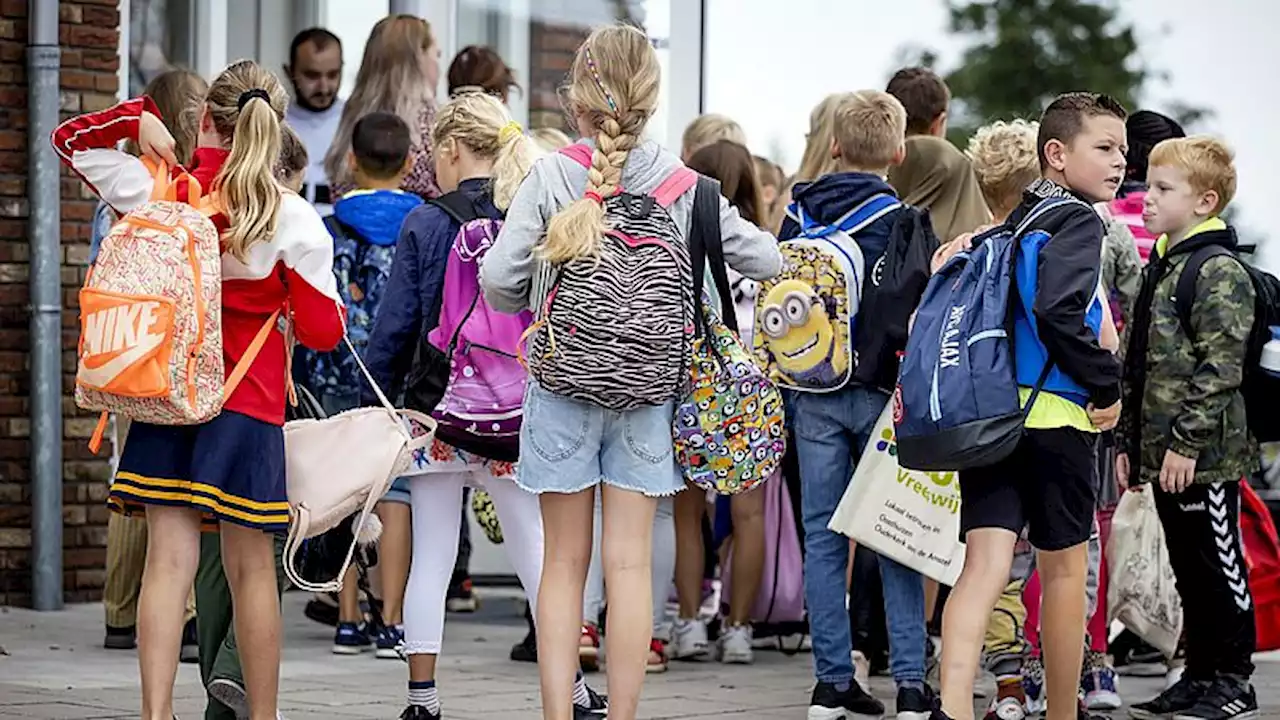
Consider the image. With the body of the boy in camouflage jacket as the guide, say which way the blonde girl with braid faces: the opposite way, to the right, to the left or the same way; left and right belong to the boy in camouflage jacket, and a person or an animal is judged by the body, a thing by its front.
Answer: to the right

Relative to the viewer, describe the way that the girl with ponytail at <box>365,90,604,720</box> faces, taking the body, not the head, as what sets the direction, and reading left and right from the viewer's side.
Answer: facing away from the viewer and to the left of the viewer

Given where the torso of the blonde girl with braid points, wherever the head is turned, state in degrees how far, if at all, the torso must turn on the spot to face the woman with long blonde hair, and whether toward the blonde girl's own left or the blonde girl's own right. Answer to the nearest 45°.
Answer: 0° — they already face them

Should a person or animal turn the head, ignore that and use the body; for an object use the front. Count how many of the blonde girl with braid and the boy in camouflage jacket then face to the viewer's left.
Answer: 1

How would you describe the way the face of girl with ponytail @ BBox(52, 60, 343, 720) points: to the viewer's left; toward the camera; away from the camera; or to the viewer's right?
away from the camera

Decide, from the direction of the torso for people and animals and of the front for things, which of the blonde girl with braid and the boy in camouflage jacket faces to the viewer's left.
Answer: the boy in camouflage jacket

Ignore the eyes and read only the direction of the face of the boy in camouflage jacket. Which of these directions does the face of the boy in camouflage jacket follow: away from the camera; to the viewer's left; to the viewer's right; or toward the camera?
to the viewer's left

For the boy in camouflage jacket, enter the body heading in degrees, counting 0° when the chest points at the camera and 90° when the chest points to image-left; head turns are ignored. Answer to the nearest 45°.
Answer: approximately 90°

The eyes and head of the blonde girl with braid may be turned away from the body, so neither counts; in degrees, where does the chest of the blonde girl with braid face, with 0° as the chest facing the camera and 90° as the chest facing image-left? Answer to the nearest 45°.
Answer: approximately 180°
